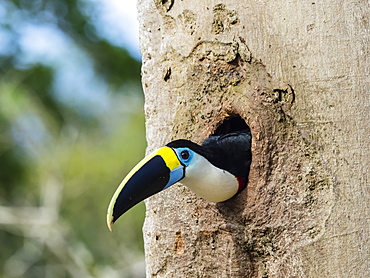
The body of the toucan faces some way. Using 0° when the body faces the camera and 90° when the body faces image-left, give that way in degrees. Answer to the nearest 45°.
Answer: approximately 90°
